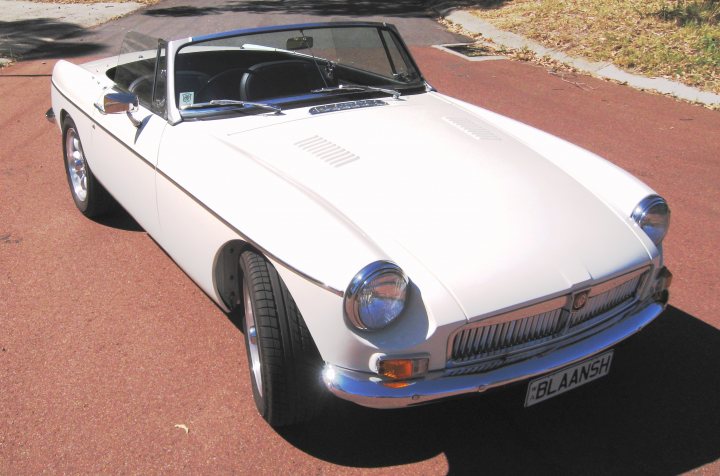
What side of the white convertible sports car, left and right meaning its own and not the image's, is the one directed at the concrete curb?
left

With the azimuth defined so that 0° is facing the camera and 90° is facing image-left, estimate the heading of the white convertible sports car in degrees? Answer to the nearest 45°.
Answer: approximately 315°
